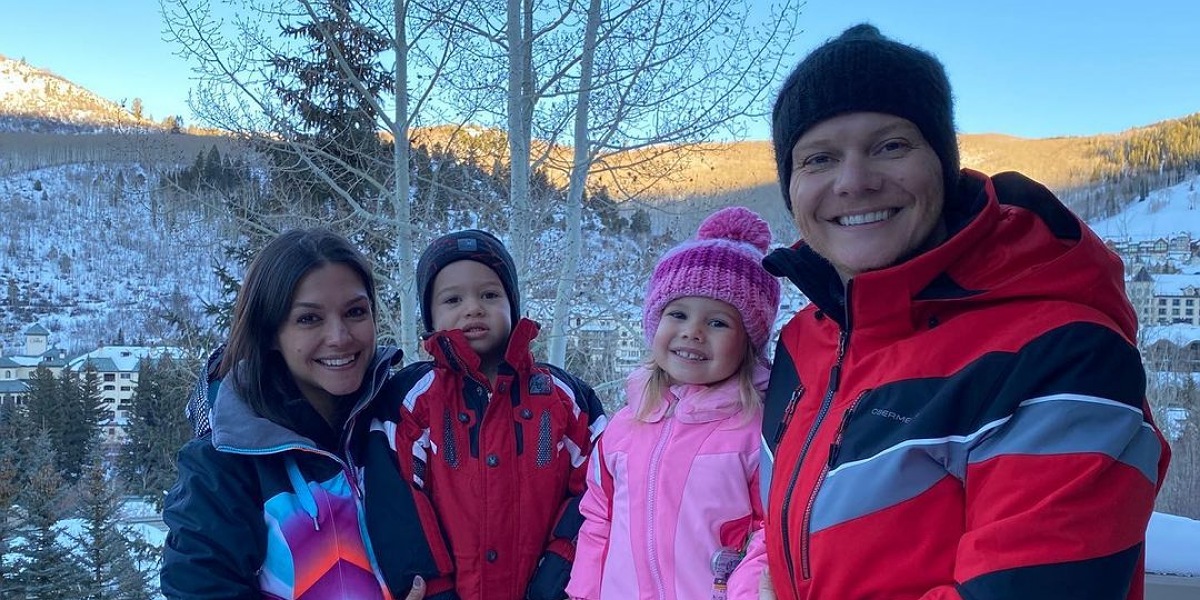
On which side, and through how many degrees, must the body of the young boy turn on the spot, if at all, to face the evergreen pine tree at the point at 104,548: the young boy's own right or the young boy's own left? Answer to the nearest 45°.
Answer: approximately 135° to the young boy's own right

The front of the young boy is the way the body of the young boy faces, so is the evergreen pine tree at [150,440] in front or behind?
behind

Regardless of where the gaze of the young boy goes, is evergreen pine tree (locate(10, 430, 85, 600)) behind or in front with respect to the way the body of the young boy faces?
behind

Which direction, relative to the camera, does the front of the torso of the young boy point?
toward the camera
